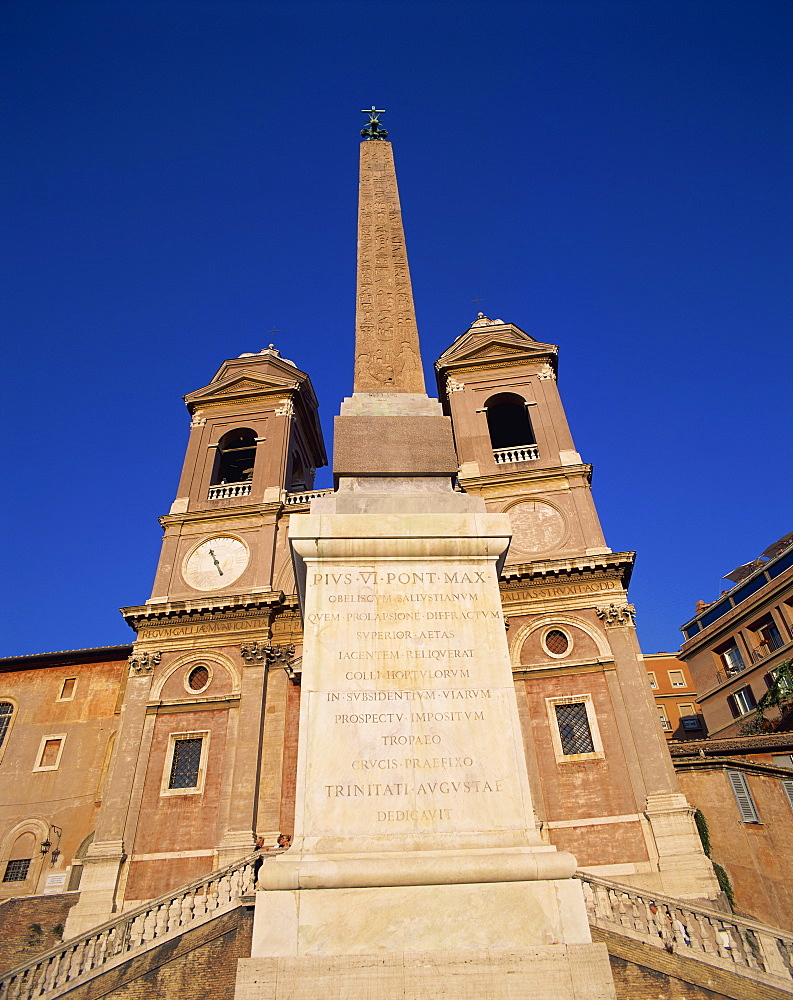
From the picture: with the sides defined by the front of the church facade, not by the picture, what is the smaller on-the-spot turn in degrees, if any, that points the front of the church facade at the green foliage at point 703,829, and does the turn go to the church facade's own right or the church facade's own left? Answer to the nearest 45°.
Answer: approximately 90° to the church facade's own left

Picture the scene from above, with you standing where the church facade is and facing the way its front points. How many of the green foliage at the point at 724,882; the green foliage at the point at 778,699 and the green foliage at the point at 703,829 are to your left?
3

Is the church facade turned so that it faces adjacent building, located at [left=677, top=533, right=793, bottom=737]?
no

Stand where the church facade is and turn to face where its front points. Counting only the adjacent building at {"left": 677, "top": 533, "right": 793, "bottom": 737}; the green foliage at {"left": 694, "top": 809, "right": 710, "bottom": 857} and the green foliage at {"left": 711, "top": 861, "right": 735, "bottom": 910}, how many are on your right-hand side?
0

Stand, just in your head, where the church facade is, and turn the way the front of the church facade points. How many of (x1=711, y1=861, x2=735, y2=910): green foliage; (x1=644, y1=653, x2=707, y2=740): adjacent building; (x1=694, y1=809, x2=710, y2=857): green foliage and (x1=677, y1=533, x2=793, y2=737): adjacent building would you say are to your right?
0

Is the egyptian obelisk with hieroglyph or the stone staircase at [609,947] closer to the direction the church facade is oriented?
the egyptian obelisk with hieroglyph

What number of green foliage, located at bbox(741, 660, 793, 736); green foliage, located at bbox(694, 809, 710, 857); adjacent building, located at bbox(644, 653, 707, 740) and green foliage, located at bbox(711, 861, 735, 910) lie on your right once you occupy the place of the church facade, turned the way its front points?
0

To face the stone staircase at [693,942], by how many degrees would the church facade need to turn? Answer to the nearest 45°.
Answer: approximately 45° to its left

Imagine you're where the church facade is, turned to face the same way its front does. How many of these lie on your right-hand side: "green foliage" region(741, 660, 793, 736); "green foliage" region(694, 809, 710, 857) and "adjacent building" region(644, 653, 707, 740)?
0

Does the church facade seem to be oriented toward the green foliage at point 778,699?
no

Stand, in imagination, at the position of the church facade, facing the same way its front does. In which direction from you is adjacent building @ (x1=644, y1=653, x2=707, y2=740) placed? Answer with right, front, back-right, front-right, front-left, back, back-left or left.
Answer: back-left

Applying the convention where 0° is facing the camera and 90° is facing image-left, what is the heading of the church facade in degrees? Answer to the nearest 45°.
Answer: approximately 0°

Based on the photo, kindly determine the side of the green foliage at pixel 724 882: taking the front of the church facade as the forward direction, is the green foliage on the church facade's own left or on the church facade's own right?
on the church facade's own left
